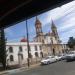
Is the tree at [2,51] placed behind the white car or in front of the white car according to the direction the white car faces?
in front

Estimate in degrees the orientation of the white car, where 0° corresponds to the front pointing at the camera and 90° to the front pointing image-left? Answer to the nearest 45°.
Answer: approximately 45°
